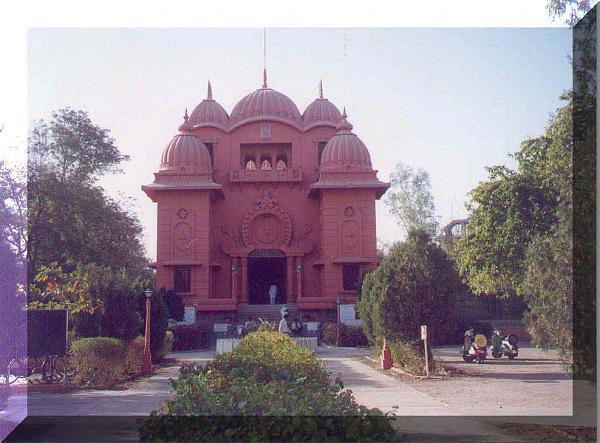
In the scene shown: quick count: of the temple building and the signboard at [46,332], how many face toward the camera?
2

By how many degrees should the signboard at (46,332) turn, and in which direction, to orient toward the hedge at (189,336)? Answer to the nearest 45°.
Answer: approximately 135° to its left

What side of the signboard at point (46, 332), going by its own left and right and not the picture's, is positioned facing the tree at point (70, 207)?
back

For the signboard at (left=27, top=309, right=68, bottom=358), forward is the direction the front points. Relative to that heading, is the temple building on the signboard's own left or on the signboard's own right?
on the signboard's own left

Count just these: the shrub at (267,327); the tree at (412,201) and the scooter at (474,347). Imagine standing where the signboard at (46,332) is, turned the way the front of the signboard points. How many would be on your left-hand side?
3

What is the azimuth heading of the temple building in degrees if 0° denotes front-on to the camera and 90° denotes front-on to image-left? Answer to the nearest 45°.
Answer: approximately 0°

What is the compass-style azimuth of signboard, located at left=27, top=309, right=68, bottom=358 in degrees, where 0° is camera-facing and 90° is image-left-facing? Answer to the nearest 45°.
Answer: approximately 0°

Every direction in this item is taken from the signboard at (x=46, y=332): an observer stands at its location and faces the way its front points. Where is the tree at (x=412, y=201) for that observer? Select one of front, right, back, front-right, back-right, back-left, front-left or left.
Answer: left
